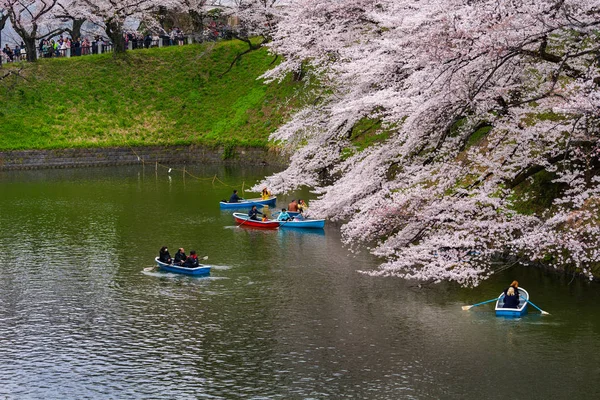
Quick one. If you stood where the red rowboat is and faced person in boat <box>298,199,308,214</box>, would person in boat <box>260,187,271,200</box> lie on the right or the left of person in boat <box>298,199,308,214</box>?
left

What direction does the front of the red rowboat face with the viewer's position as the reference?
facing to the left of the viewer

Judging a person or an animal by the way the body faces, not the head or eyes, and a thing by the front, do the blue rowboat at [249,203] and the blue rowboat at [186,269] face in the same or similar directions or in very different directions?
very different directions

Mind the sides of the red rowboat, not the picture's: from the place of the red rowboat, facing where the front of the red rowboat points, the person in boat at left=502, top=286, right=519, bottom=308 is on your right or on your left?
on your left

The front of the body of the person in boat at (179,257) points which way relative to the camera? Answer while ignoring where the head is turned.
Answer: to the viewer's right

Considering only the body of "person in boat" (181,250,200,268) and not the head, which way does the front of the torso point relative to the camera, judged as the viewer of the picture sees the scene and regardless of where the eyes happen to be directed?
to the viewer's left

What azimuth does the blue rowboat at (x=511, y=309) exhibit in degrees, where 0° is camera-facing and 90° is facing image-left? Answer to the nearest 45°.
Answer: approximately 180°

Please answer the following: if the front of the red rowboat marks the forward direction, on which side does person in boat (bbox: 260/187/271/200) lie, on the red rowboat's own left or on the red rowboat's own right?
on the red rowboat's own right

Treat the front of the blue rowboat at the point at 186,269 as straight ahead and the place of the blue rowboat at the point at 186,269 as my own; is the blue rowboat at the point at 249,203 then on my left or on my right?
on my right
